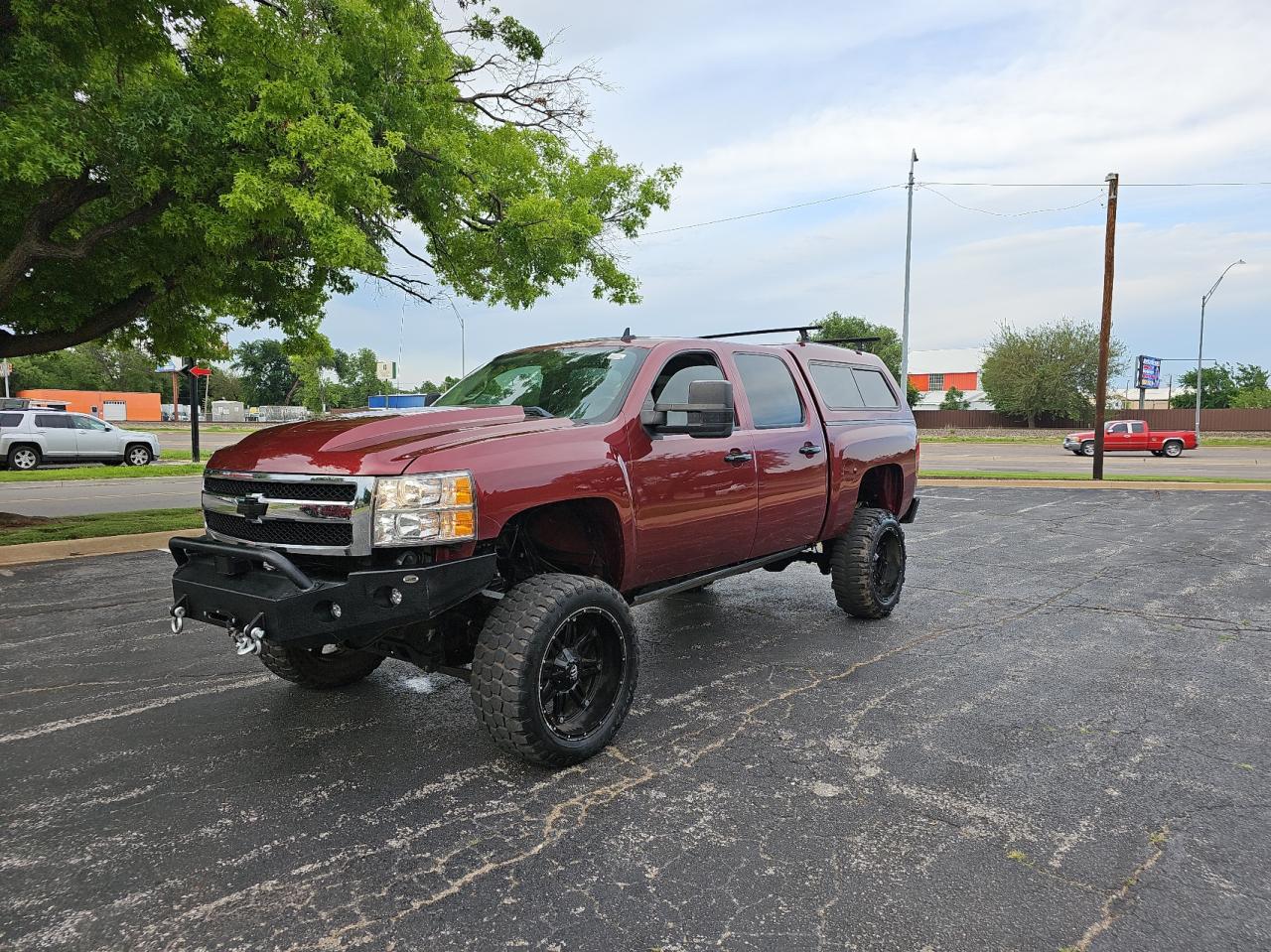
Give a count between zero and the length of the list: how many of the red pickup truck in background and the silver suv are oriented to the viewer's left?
1

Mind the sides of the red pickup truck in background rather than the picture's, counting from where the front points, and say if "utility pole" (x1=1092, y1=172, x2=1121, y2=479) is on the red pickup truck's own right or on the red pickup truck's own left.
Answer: on the red pickup truck's own left

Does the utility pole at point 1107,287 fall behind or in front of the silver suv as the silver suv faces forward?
in front

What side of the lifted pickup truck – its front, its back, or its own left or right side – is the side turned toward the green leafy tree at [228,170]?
right

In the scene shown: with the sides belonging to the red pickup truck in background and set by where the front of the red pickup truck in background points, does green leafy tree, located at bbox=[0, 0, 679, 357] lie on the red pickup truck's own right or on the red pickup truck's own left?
on the red pickup truck's own left

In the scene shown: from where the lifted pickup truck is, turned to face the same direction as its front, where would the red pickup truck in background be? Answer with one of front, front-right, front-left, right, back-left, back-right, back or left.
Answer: back

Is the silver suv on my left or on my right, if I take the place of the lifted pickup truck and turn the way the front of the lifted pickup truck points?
on my right

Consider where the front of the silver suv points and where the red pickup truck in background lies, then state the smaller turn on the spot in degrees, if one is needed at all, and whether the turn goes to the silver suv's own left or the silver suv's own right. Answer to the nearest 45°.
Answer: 0° — it already faces it

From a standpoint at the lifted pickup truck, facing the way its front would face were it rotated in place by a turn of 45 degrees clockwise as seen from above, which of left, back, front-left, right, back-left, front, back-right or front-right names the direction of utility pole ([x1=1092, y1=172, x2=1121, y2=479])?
back-right

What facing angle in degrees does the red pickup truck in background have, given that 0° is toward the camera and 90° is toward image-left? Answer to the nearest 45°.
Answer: approximately 90°

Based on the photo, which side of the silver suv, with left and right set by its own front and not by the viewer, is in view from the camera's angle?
right

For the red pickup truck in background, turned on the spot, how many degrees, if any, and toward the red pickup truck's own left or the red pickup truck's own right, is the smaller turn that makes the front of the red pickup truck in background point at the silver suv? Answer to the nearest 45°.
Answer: approximately 45° to the red pickup truck's own left

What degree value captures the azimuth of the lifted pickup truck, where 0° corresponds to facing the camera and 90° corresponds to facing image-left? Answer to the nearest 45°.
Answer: approximately 45°

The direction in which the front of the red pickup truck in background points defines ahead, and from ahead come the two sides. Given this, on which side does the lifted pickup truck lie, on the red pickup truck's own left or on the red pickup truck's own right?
on the red pickup truck's own left

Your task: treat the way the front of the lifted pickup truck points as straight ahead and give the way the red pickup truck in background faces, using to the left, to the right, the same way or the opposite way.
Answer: to the right
